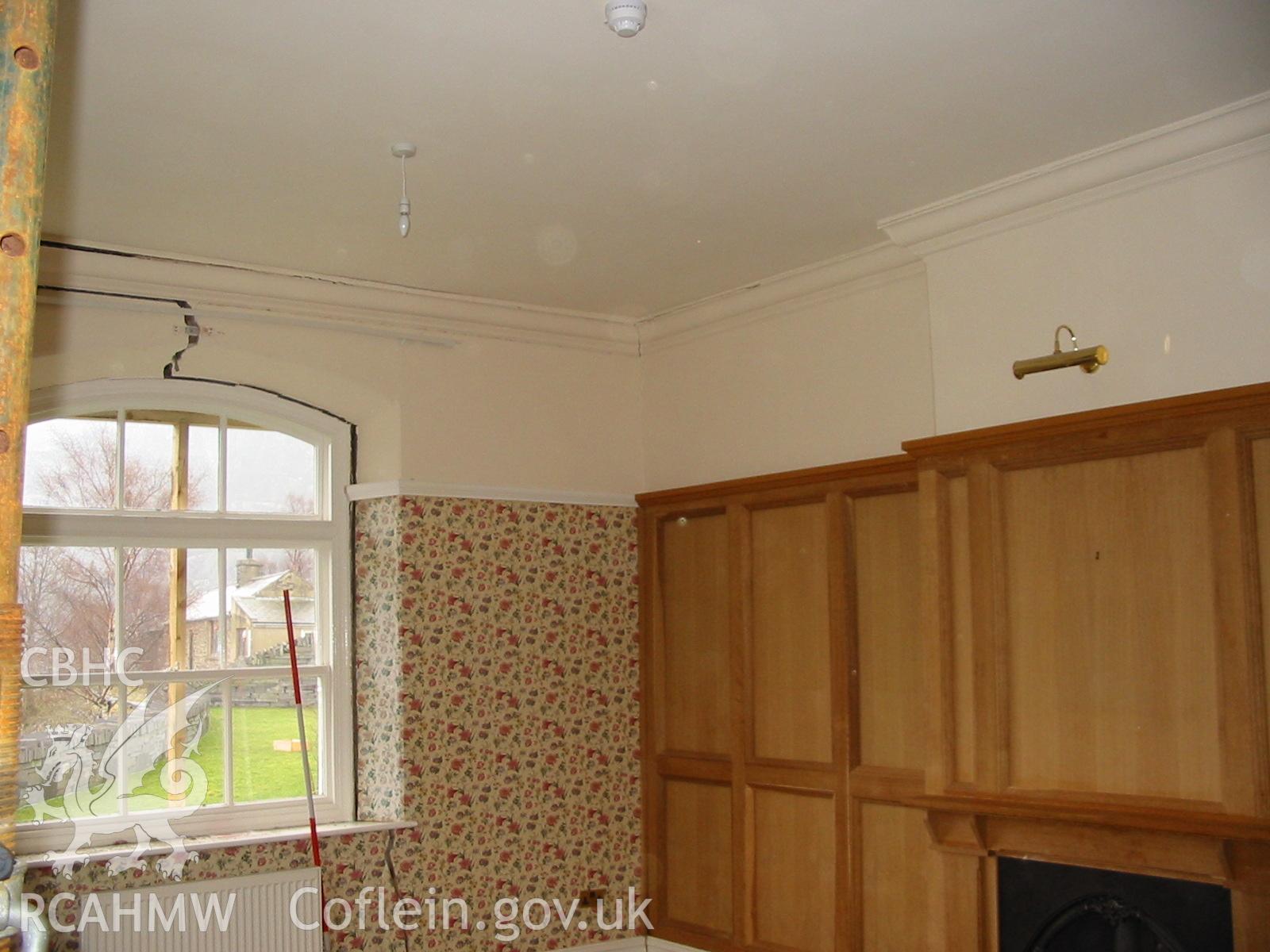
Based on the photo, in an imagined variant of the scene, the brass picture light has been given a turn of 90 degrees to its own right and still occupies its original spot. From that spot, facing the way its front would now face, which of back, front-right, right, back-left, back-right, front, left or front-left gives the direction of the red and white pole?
front-left

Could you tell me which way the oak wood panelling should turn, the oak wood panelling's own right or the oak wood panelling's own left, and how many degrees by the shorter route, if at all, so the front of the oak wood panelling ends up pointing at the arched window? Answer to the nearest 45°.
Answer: approximately 45° to the oak wood panelling's own right

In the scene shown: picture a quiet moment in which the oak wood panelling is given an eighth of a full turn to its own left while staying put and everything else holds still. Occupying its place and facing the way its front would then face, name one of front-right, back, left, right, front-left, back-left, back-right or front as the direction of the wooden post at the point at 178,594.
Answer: right

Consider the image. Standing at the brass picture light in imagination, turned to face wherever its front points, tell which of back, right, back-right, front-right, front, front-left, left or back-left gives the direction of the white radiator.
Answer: front-right

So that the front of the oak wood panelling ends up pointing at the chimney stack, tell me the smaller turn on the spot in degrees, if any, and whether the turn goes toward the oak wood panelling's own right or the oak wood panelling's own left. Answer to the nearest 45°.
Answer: approximately 45° to the oak wood panelling's own right

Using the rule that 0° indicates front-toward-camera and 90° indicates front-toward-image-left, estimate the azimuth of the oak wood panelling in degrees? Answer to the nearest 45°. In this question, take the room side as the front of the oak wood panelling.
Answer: approximately 45°

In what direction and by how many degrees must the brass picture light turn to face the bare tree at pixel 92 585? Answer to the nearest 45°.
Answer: approximately 45° to its right

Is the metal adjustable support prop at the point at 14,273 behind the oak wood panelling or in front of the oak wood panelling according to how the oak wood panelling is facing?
in front

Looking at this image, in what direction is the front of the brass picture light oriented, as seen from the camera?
facing the viewer and to the left of the viewer

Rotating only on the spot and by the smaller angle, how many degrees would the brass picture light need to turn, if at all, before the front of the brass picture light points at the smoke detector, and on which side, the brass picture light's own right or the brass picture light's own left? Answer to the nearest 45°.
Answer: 0° — it already faces it

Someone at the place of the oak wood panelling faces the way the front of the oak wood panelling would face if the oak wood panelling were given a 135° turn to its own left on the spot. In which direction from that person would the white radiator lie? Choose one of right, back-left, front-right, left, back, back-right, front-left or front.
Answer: back

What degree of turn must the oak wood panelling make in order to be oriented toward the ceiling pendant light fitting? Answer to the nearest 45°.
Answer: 0° — it already faces it

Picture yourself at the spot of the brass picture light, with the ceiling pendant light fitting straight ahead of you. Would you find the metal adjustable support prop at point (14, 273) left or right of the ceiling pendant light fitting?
left

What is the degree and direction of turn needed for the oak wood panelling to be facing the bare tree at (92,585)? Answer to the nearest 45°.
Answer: approximately 45° to its right

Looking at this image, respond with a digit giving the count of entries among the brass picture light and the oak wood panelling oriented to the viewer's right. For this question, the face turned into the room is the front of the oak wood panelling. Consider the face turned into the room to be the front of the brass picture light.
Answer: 0
